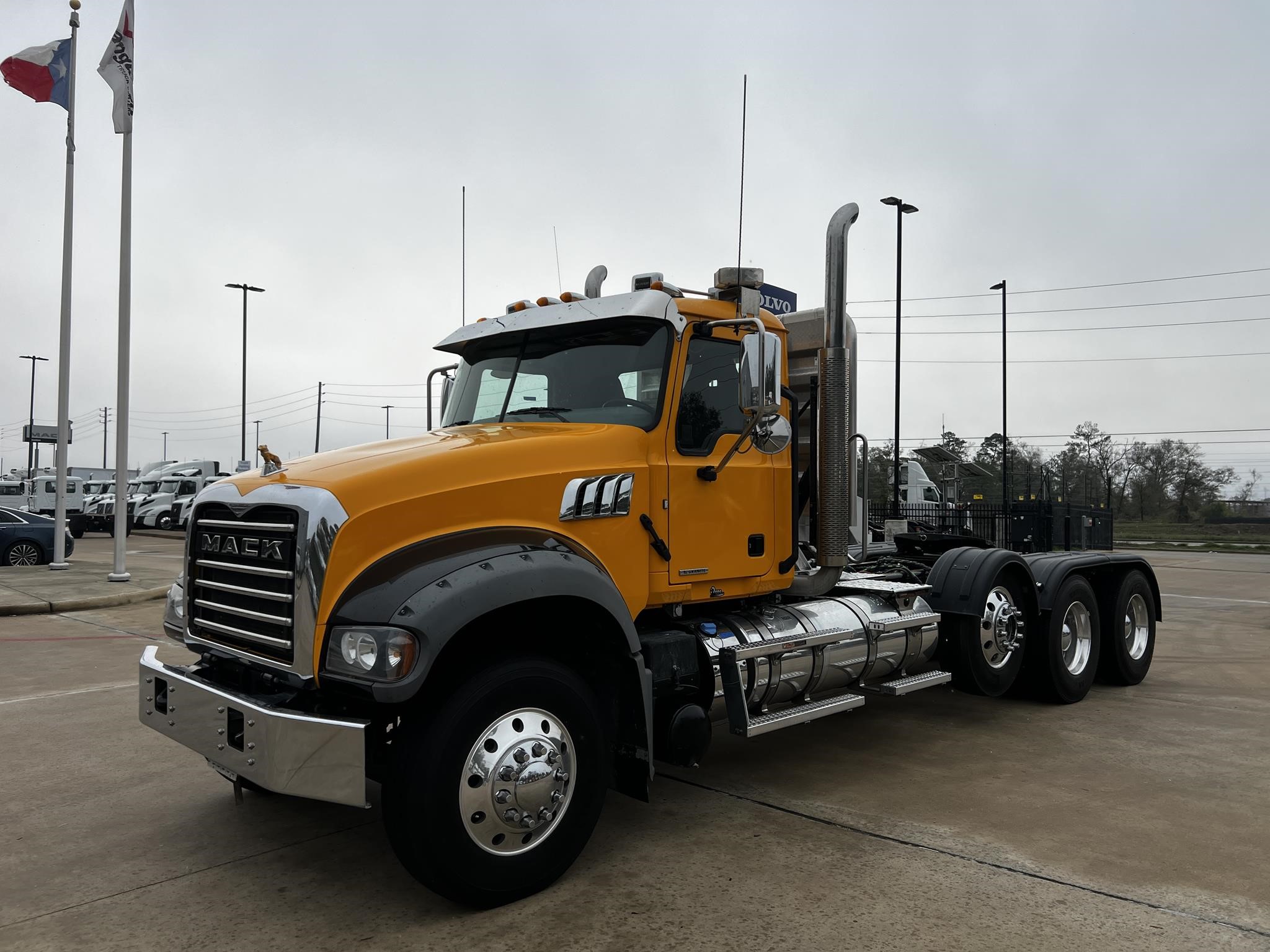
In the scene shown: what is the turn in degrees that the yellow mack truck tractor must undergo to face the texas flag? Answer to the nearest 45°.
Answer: approximately 90° to its right

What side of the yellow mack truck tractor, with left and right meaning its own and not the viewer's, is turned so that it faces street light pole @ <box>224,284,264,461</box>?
right

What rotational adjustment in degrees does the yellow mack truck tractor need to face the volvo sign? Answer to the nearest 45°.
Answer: approximately 180°

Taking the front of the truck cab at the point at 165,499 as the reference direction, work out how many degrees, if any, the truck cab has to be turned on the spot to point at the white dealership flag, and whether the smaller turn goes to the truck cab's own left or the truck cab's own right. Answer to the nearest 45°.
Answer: approximately 45° to the truck cab's own left

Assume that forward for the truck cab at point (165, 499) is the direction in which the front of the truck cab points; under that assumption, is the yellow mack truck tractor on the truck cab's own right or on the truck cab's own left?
on the truck cab's own left

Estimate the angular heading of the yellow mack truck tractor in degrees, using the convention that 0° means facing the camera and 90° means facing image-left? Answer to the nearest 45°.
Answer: approximately 45°

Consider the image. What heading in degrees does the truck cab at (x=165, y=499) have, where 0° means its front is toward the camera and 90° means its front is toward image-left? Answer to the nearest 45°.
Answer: approximately 45°
